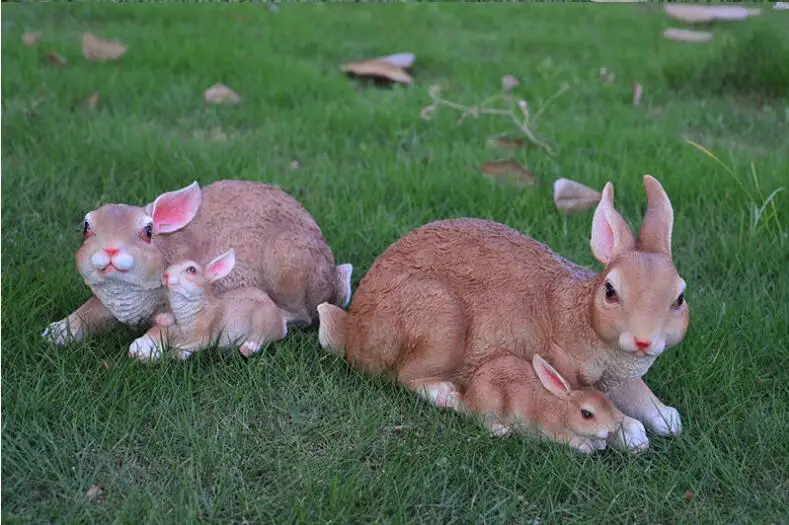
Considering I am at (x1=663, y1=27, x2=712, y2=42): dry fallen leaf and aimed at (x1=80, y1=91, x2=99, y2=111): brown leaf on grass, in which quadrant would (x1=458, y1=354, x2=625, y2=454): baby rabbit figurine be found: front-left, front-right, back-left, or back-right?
front-left

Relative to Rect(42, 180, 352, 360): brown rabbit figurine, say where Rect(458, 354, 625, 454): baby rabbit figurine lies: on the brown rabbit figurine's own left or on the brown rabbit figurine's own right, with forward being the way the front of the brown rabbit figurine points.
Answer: on the brown rabbit figurine's own left

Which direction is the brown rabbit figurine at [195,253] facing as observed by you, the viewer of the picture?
facing the viewer and to the left of the viewer

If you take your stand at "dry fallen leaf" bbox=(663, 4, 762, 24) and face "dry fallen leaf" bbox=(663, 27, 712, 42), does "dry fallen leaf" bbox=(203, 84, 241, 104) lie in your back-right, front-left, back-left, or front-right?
front-right

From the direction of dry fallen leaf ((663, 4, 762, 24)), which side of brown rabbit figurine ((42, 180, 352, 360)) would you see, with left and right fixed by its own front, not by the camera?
back

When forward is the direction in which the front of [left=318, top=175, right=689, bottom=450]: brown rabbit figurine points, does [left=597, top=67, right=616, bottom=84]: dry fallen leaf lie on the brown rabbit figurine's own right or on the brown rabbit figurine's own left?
on the brown rabbit figurine's own left

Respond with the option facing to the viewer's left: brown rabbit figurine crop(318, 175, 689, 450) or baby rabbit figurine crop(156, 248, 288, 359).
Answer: the baby rabbit figurine

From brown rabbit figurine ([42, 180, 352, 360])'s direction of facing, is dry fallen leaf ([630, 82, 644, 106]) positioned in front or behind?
behind

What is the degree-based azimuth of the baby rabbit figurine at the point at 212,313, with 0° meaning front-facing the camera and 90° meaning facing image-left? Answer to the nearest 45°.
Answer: approximately 90°

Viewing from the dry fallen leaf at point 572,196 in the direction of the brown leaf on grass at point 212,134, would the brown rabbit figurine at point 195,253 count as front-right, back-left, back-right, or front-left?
front-left

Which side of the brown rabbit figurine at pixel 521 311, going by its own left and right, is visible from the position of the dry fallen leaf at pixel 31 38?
back

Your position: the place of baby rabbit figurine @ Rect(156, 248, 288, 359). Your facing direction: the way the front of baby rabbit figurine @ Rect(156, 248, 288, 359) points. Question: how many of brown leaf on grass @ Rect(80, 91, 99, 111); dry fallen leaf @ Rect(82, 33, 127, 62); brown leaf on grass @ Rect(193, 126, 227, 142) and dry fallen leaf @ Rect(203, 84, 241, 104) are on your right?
4

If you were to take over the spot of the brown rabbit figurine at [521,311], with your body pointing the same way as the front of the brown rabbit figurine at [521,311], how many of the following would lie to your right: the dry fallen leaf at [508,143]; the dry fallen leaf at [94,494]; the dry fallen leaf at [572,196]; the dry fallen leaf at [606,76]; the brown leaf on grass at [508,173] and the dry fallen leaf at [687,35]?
1

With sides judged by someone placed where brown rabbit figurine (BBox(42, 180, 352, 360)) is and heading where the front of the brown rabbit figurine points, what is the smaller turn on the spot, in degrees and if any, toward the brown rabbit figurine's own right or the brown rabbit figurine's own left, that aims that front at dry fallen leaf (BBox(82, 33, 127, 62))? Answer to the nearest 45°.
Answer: approximately 135° to the brown rabbit figurine's own right

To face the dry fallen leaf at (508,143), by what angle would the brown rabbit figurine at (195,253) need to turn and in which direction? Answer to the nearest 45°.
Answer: approximately 180°
